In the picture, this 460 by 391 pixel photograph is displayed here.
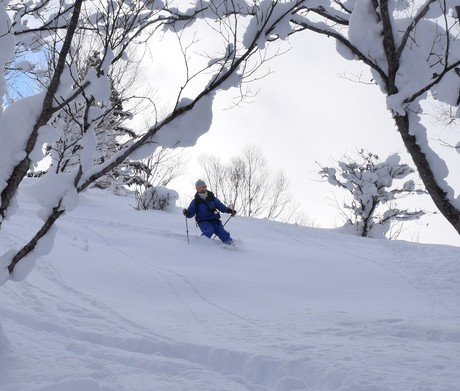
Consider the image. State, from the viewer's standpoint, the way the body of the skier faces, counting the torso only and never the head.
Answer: toward the camera

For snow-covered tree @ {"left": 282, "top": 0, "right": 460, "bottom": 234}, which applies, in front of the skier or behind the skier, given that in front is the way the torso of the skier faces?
in front

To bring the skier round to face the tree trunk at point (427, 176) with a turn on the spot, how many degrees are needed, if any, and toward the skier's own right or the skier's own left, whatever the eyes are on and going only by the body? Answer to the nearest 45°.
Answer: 0° — they already face it
